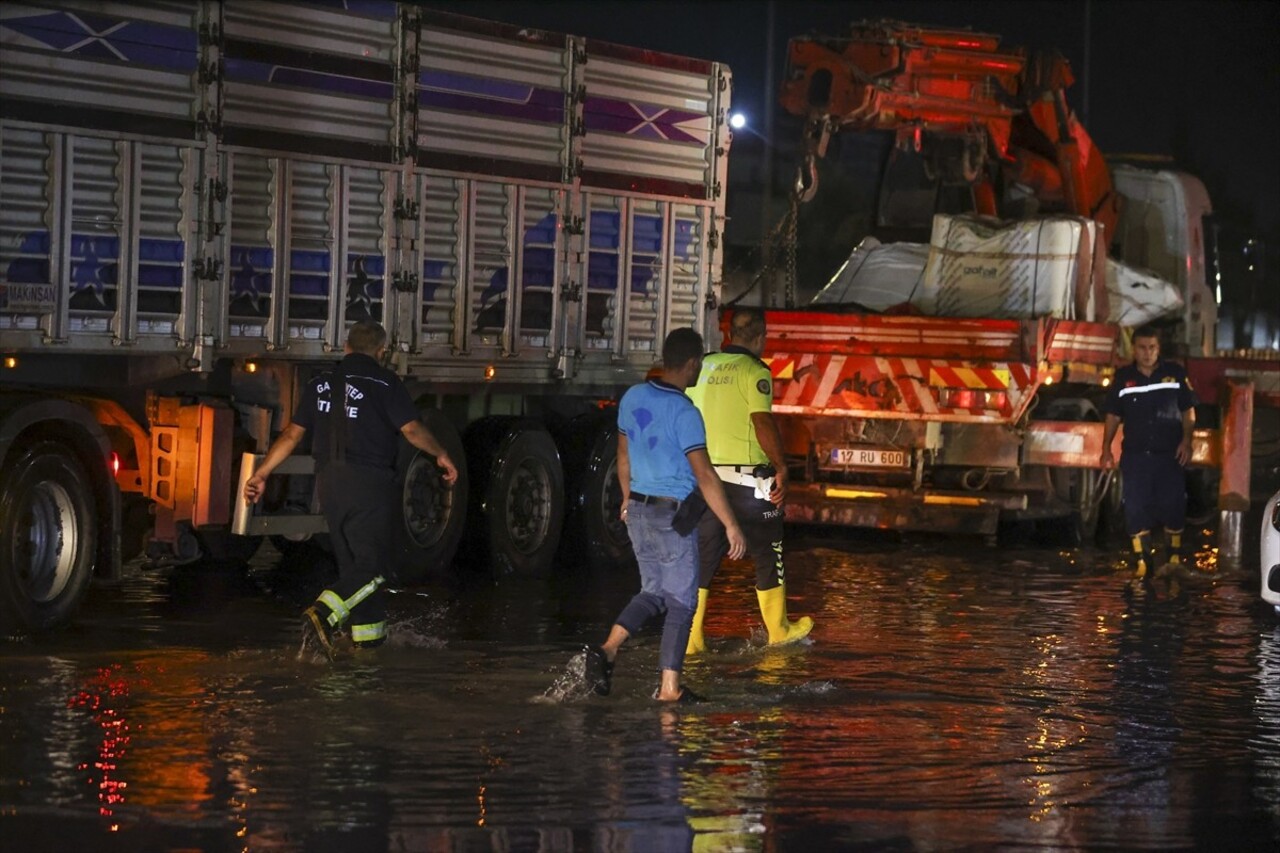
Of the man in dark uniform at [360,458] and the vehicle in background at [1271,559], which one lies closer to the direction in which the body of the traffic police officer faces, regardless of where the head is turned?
the vehicle in background

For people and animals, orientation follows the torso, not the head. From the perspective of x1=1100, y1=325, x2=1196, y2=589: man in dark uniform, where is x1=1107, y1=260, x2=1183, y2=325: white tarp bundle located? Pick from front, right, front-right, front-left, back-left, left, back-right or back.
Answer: back

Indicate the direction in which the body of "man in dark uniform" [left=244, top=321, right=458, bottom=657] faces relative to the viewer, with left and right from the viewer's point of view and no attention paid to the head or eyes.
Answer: facing away from the viewer and to the right of the viewer

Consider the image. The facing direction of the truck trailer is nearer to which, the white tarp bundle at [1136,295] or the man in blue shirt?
the man in blue shirt

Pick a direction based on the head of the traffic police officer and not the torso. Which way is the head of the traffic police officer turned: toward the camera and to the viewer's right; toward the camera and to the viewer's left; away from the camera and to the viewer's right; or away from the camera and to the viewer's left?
away from the camera and to the viewer's right

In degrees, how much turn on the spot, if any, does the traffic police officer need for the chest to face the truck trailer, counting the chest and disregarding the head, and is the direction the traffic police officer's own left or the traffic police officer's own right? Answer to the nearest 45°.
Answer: approximately 90° to the traffic police officer's own left

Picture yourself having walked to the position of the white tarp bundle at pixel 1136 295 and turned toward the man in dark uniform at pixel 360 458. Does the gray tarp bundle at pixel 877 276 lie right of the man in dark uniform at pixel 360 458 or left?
right

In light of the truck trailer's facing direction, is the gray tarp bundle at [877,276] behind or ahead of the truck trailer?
behind

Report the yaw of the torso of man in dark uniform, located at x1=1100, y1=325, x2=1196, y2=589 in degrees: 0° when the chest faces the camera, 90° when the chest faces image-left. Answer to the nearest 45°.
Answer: approximately 0°
